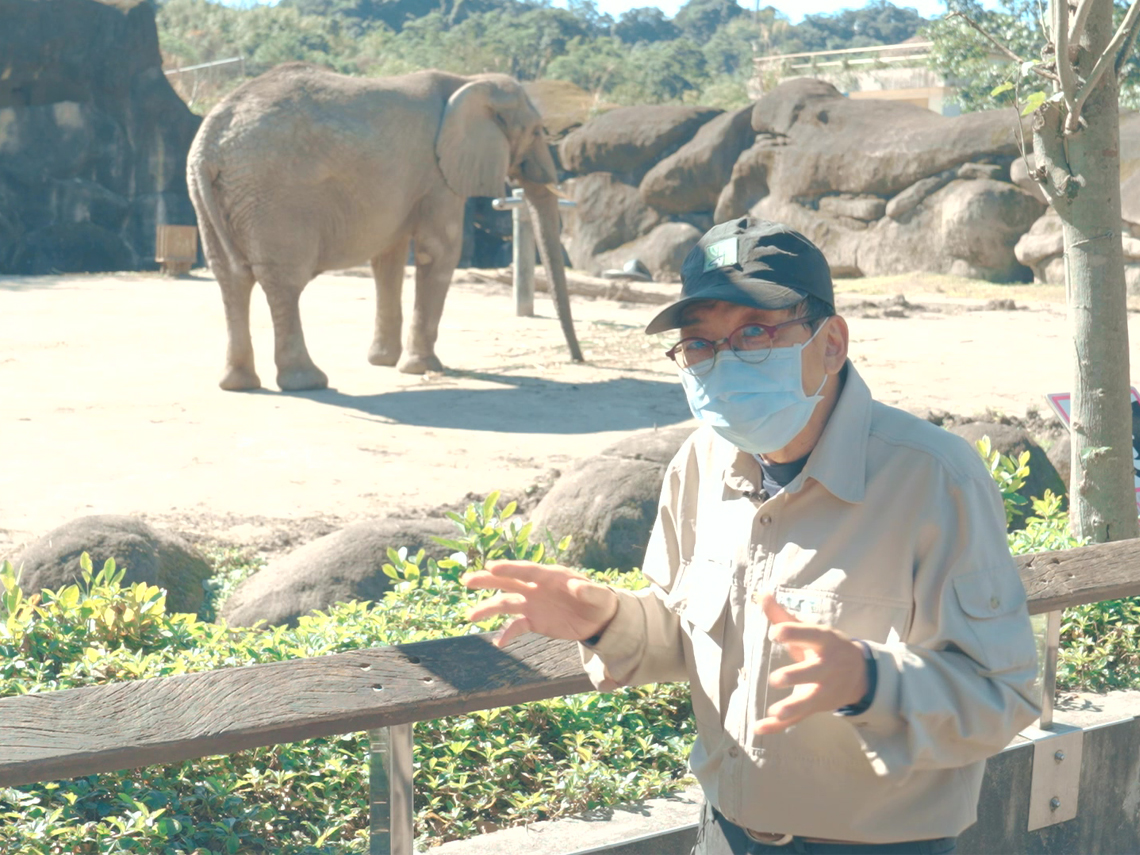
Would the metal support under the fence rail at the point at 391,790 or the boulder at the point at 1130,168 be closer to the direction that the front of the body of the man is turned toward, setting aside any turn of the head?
the metal support under the fence rail

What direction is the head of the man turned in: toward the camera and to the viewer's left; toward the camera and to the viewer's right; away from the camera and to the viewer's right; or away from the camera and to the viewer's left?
toward the camera and to the viewer's left

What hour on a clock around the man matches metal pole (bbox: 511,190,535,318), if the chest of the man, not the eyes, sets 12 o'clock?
The metal pole is roughly at 4 o'clock from the man.

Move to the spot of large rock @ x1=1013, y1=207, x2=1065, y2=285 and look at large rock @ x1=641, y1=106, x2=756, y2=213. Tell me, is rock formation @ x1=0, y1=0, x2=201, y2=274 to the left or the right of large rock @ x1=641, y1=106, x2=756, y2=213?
left

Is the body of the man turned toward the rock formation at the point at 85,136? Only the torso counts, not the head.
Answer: no

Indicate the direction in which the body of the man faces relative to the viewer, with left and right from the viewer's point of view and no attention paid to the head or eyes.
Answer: facing the viewer and to the left of the viewer

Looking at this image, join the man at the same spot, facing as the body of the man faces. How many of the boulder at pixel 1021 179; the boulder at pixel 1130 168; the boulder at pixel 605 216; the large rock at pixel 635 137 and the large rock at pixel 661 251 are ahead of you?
0

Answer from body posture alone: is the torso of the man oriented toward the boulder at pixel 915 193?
no

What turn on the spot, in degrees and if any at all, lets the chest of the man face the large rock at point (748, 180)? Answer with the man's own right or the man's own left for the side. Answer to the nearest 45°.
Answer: approximately 135° to the man's own right

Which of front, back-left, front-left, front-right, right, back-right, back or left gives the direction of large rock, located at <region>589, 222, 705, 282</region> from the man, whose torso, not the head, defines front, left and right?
back-right

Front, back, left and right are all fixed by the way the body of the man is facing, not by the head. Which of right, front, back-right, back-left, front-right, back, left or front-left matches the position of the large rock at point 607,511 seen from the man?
back-right

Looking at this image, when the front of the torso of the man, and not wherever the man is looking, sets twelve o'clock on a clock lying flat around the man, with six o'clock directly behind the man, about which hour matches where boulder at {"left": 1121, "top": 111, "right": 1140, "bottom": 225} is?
The boulder is roughly at 5 o'clock from the man.

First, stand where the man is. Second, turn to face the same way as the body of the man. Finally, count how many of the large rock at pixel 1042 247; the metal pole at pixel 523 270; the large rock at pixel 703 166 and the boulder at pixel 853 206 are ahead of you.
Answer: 0

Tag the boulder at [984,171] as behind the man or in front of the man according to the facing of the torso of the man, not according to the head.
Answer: behind

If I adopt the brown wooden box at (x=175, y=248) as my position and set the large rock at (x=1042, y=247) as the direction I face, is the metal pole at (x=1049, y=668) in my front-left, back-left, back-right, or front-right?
front-right

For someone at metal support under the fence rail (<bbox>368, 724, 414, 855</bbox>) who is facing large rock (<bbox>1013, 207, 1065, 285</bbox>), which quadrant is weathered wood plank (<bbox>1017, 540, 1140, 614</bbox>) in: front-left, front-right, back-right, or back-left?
front-right

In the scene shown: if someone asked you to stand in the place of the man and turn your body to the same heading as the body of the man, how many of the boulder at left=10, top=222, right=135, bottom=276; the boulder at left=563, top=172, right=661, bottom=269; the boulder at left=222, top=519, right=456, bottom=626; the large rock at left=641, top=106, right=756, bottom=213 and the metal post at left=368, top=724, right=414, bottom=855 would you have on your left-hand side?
0

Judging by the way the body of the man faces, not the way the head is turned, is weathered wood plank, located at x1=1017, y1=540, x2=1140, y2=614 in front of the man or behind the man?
behind

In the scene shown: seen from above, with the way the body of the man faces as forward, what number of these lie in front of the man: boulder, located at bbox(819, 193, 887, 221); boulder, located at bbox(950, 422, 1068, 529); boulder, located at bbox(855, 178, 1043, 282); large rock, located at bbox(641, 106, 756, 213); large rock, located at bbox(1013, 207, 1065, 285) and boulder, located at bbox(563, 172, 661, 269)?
0
